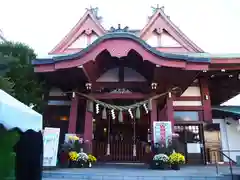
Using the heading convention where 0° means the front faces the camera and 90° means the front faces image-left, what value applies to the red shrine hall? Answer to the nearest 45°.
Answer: approximately 0°

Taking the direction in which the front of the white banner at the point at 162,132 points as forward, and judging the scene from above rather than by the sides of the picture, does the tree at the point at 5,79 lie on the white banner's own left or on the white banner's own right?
on the white banner's own right

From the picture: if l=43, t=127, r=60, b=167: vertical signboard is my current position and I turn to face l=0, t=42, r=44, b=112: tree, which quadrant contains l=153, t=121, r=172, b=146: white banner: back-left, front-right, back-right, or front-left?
back-right

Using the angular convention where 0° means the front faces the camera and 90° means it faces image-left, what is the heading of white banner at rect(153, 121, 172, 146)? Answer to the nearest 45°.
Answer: approximately 0°

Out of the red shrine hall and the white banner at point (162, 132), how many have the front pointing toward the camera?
2
